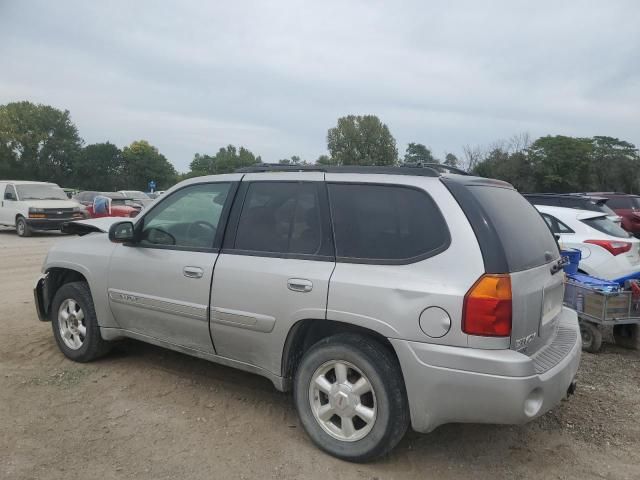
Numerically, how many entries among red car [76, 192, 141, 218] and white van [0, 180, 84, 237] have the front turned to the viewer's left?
0

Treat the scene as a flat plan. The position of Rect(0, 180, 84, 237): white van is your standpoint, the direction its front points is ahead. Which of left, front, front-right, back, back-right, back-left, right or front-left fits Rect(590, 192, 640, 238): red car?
front

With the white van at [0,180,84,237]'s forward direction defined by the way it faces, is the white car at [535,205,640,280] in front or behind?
in front

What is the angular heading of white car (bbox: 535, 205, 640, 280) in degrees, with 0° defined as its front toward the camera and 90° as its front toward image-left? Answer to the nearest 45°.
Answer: approximately 135°

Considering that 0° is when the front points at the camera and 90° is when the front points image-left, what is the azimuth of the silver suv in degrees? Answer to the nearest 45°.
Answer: approximately 135°

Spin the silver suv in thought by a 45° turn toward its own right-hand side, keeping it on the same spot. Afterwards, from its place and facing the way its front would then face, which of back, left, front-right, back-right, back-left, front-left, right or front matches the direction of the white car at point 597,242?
front-right

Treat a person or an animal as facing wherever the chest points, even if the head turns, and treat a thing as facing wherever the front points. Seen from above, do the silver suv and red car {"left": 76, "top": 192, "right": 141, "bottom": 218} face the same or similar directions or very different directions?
very different directions

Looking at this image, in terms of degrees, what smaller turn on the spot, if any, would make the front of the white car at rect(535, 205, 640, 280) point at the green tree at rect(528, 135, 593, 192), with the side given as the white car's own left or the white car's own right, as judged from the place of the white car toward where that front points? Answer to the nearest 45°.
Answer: approximately 45° to the white car's own right
